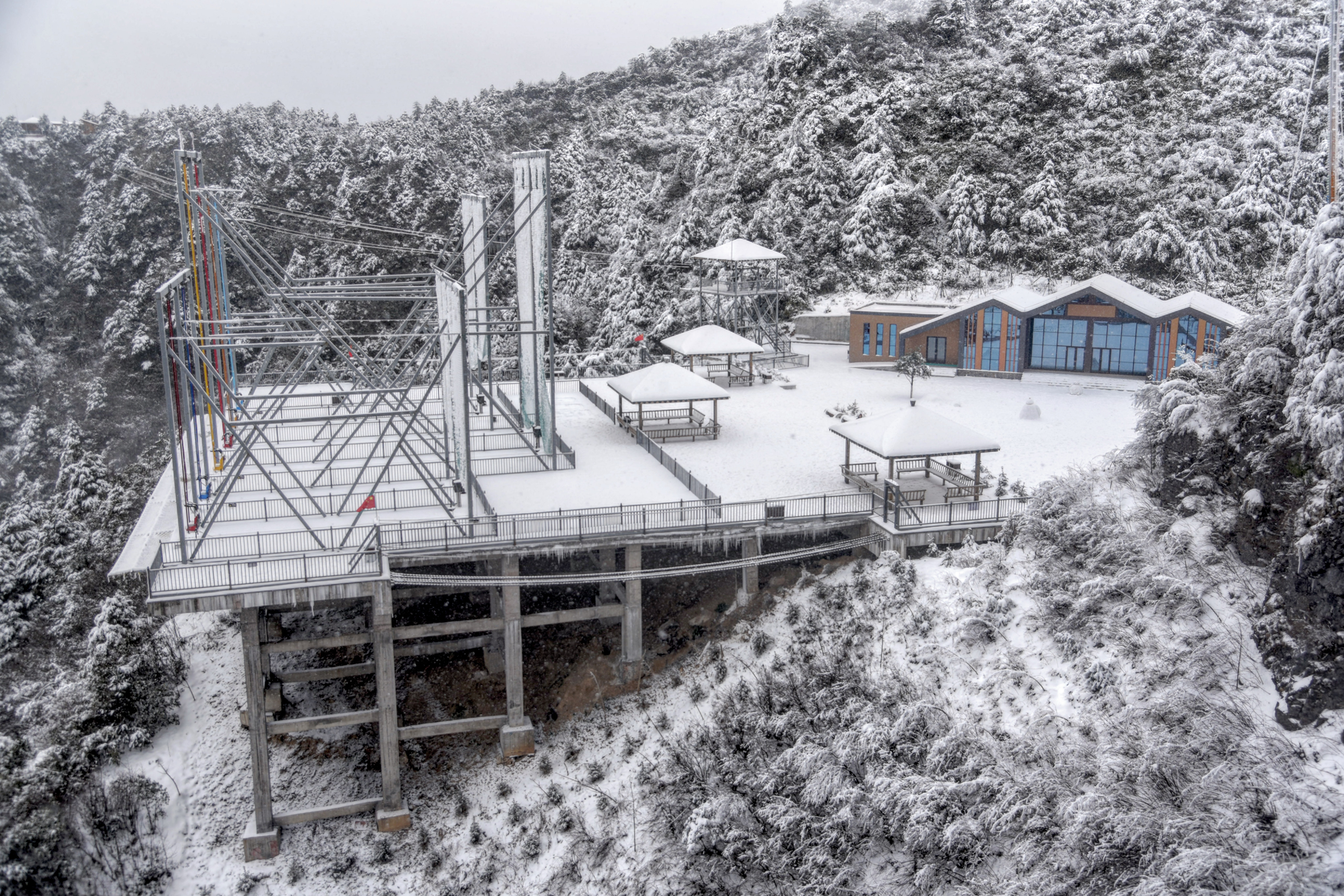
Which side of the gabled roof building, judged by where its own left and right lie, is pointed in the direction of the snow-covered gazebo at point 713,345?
right

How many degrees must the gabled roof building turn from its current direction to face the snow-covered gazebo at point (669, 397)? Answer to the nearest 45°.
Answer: approximately 45° to its right

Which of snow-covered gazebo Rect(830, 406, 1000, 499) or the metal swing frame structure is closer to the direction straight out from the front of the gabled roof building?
the snow-covered gazebo

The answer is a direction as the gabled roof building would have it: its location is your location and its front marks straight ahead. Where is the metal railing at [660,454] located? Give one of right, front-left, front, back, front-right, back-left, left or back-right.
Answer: front-right

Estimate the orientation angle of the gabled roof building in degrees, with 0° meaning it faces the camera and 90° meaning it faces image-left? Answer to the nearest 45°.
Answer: approximately 0°

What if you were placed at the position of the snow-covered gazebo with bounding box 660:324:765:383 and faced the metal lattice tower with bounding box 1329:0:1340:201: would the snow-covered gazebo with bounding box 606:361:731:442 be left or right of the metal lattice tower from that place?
right

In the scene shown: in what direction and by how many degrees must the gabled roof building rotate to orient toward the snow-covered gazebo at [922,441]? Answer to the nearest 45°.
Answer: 0° — it already faces it
